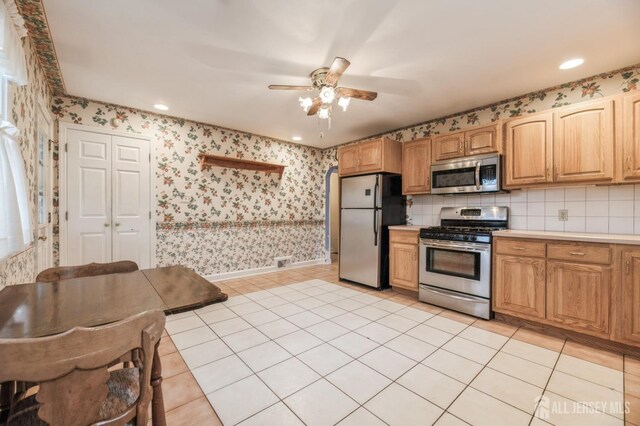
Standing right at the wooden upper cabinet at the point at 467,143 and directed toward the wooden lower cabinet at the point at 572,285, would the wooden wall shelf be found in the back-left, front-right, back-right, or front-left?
back-right

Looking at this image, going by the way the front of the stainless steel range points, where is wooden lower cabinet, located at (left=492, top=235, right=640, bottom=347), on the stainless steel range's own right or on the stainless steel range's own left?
on the stainless steel range's own left

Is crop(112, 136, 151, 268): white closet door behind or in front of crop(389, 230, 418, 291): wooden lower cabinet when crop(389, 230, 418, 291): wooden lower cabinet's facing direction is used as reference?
in front

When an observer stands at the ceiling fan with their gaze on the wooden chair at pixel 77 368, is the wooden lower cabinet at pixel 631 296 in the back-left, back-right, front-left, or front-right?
back-left

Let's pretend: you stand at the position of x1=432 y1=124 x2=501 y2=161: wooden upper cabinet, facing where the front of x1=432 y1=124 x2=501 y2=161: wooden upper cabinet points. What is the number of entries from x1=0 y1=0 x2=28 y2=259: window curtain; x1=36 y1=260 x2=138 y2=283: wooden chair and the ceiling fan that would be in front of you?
3

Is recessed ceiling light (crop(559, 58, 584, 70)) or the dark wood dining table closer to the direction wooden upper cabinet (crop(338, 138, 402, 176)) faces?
the dark wood dining table

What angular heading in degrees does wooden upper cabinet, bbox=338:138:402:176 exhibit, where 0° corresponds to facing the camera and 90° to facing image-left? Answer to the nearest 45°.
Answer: approximately 45°

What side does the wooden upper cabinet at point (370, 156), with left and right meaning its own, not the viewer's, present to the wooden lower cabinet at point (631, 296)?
left

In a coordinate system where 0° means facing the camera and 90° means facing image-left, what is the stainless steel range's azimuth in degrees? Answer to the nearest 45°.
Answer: approximately 45°

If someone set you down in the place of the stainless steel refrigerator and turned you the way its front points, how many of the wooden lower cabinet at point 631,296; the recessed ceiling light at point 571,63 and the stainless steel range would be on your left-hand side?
3

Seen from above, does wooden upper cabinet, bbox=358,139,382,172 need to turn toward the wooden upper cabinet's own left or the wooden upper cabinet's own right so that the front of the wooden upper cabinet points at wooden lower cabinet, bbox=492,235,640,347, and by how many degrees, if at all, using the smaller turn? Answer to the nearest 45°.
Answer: approximately 90° to the wooden upper cabinet's own left
